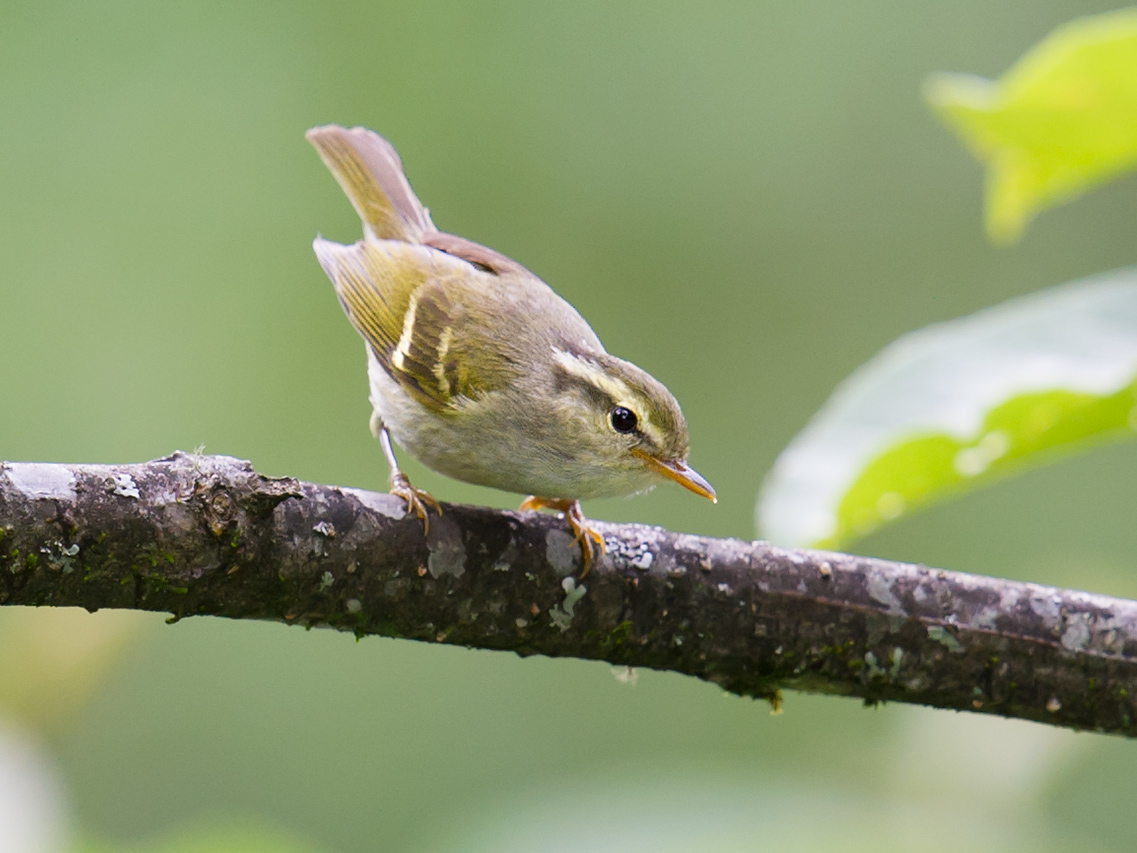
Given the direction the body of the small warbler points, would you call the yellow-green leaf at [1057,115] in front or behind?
in front

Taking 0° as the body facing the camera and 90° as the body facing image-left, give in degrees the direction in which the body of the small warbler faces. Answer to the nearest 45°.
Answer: approximately 315°

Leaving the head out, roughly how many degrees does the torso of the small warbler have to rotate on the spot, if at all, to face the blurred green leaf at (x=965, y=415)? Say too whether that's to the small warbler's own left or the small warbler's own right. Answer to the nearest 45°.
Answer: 0° — it already faces it
